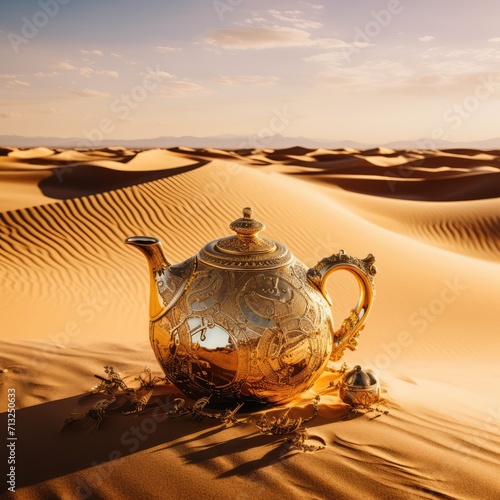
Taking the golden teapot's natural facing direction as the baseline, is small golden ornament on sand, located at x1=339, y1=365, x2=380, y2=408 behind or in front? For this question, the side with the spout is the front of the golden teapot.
behind

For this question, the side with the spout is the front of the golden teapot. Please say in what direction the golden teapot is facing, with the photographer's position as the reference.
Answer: facing to the left of the viewer
